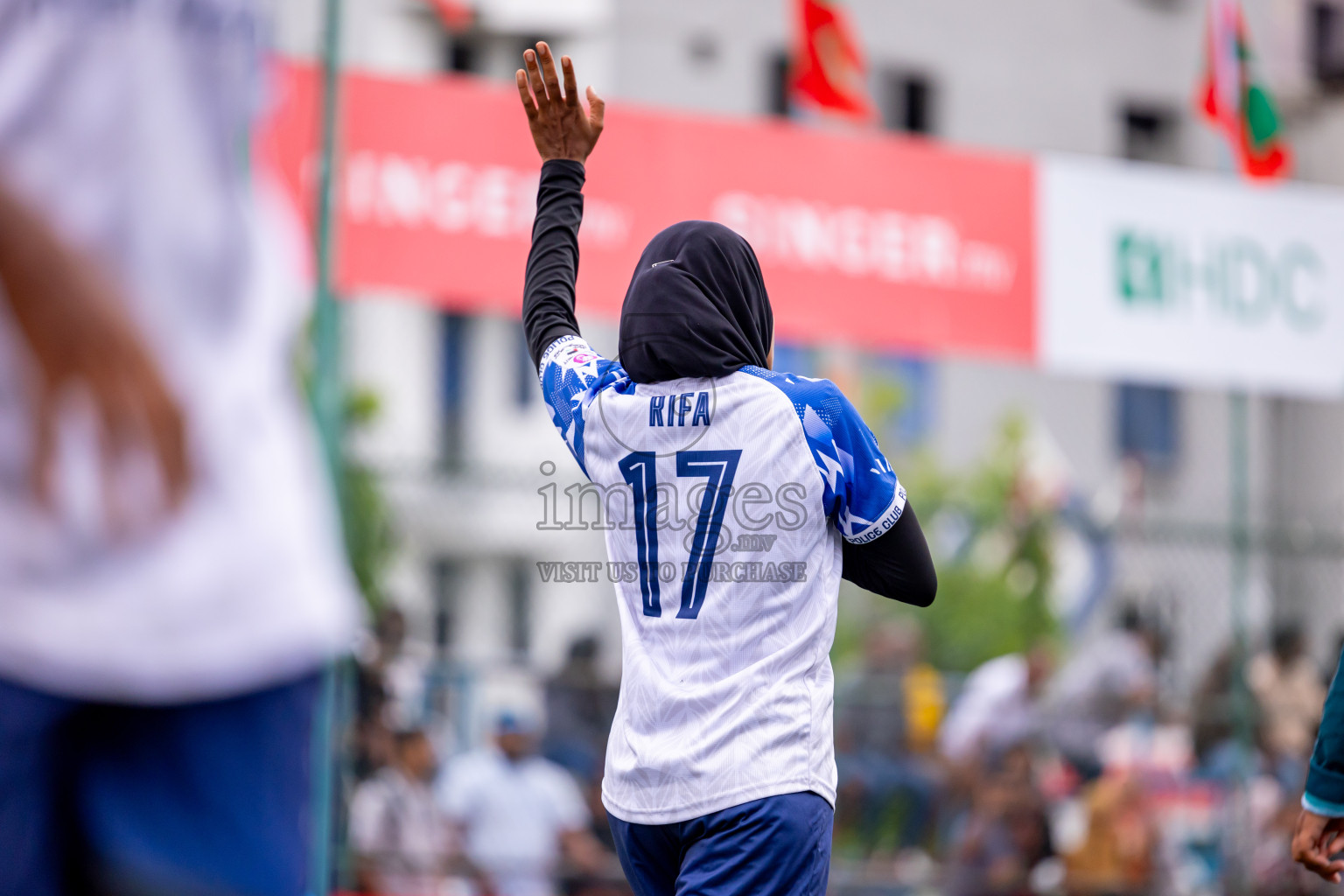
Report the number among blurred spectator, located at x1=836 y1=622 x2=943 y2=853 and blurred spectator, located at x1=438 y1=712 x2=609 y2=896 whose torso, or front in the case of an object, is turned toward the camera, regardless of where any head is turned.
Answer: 2

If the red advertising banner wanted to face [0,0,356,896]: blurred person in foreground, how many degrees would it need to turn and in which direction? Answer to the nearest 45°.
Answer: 0° — it already faces them

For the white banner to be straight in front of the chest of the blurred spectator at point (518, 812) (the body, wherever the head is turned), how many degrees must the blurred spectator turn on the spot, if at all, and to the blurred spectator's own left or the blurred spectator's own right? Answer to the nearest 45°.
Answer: approximately 90° to the blurred spectator's own left

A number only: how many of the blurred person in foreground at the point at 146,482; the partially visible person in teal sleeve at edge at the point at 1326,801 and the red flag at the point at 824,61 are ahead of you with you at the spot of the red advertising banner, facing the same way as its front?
2
